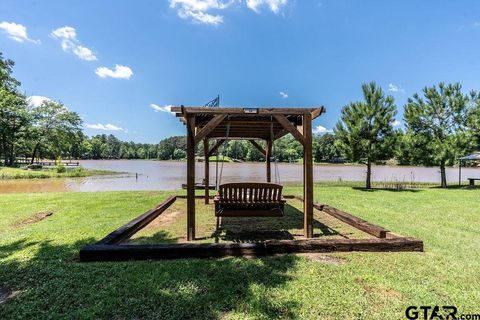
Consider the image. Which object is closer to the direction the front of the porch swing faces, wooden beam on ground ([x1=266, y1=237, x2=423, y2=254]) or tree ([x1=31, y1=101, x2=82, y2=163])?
the wooden beam on ground

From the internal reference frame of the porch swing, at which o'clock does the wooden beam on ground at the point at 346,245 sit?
The wooden beam on ground is roughly at 10 o'clock from the porch swing.

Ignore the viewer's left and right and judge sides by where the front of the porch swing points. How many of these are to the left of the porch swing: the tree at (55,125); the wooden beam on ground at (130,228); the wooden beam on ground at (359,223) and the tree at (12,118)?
1

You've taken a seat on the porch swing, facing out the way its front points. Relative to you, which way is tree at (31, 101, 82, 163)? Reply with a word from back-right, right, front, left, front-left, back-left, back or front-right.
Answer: back-right

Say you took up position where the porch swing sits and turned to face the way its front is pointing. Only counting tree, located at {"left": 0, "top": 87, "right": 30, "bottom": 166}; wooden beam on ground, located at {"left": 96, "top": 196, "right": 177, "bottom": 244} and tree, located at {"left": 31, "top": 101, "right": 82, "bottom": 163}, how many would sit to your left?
0

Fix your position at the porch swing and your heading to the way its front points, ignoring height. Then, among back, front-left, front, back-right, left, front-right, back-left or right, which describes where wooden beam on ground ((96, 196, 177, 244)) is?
right

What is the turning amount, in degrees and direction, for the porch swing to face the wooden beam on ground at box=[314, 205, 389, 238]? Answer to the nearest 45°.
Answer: approximately 90° to its left

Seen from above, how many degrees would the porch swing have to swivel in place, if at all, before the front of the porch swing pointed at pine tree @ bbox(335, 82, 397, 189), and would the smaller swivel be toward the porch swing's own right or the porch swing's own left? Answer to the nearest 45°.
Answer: approximately 135° to the porch swing's own left
